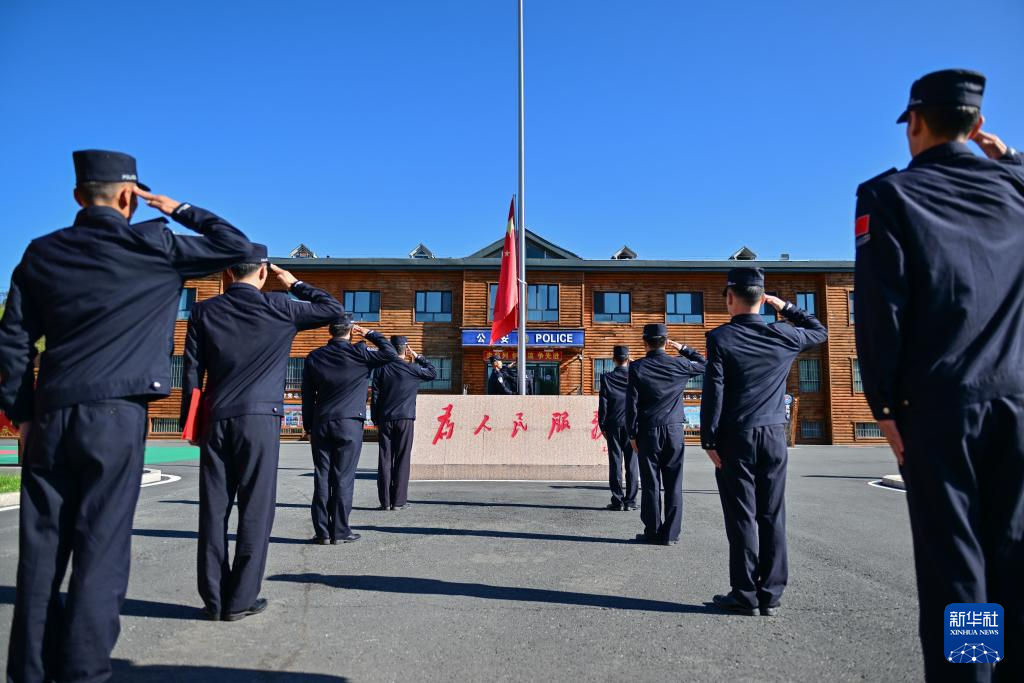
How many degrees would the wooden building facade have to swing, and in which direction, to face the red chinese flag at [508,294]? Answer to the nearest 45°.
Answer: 0° — it already faces it

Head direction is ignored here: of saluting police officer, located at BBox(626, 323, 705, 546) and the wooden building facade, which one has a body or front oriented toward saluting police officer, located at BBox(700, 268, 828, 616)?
the wooden building facade

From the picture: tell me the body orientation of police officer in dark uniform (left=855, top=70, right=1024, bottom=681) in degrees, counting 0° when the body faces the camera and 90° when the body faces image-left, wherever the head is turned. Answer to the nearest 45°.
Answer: approximately 135°

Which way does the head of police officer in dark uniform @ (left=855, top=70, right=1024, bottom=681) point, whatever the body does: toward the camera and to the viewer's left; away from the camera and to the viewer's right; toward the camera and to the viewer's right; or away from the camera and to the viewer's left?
away from the camera and to the viewer's left

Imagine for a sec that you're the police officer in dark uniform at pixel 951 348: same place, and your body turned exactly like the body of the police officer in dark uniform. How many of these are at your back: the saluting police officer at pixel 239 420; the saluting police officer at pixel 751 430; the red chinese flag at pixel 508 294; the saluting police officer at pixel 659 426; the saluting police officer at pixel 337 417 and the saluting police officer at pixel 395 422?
0

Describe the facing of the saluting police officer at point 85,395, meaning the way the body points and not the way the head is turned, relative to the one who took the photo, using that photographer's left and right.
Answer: facing away from the viewer and to the right of the viewer

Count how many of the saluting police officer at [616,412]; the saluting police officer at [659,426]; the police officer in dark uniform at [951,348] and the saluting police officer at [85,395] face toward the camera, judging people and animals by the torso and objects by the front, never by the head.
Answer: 0

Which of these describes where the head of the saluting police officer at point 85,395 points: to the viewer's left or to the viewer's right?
to the viewer's right

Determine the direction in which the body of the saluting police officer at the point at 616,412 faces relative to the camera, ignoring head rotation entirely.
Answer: away from the camera

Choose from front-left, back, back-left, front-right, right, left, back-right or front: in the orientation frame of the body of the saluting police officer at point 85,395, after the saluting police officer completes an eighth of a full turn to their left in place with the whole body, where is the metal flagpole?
front-right

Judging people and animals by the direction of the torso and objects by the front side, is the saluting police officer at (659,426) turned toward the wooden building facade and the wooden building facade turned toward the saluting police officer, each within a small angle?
yes

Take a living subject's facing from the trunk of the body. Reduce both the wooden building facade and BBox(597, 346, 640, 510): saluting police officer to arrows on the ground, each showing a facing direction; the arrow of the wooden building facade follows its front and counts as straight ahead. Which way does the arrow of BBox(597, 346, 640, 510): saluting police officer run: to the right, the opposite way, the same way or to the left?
the opposite way

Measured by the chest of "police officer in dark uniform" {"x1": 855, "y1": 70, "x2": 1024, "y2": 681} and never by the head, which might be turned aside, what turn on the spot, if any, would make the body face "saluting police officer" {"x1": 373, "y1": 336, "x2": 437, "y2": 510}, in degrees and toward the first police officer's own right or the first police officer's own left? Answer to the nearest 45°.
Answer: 0° — they already face them

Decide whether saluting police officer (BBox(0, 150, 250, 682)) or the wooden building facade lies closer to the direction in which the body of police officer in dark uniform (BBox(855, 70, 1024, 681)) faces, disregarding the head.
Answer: the wooden building facade

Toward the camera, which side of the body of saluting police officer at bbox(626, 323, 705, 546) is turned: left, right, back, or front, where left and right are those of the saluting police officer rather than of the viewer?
back

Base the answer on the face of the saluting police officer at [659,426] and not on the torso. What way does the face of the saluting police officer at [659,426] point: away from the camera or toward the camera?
away from the camera

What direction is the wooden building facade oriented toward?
toward the camera

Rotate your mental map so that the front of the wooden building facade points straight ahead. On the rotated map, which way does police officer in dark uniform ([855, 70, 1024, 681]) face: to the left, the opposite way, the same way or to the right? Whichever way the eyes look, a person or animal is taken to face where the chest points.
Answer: the opposite way

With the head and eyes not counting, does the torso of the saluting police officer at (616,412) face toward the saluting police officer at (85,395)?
no

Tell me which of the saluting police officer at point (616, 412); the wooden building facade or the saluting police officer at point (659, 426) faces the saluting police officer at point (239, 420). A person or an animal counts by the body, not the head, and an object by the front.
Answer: the wooden building facade

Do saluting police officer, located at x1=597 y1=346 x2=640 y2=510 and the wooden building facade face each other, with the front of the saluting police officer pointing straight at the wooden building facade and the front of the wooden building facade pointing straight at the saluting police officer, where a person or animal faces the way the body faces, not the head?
yes

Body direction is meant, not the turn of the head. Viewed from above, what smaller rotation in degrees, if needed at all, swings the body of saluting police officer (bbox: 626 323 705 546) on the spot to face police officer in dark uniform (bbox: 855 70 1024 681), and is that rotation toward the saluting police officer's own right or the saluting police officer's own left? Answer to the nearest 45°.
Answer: approximately 180°

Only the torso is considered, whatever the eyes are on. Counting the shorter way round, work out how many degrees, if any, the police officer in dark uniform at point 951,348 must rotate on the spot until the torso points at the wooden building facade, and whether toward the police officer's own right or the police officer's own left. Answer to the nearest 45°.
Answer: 0° — they already face it
